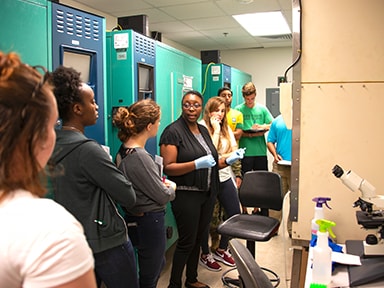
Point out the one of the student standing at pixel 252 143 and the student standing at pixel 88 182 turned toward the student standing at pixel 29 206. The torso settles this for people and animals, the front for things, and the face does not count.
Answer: the student standing at pixel 252 143

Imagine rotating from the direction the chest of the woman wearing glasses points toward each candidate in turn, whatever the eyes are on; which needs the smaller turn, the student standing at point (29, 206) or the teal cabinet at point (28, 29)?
the student standing

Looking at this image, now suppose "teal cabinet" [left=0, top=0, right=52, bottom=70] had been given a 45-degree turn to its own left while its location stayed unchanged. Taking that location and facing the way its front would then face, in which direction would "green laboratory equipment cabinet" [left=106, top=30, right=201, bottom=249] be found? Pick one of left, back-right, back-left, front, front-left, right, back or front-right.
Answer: front-left

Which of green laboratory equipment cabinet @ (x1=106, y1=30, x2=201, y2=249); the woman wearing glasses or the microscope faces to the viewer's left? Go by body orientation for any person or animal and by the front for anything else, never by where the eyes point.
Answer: the microscope

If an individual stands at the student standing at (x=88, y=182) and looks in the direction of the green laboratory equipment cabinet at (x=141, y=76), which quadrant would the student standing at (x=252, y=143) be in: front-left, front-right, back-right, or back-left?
front-right

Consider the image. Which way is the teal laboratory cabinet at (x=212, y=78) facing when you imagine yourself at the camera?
facing the viewer and to the right of the viewer

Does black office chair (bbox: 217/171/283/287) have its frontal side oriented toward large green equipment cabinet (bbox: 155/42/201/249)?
no

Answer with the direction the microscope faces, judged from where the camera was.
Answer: facing to the left of the viewer

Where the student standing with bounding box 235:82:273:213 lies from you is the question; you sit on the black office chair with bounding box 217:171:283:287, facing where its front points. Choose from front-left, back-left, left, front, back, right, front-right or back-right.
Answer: back-right

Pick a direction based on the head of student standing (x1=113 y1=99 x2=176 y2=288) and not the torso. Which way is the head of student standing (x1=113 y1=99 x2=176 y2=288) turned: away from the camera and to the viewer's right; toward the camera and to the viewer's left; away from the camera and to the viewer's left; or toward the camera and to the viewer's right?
away from the camera and to the viewer's right

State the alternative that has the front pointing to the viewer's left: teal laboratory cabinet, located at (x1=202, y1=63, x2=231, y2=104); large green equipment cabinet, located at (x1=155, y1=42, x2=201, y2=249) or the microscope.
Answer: the microscope

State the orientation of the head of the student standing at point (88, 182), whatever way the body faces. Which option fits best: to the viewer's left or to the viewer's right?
to the viewer's right

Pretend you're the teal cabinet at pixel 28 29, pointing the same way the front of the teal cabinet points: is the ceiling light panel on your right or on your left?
on your left

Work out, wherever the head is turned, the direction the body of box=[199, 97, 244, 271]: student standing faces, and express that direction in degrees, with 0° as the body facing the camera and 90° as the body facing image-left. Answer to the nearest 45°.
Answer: approximately 315°

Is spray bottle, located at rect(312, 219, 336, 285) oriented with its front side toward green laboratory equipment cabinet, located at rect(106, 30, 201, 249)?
no
